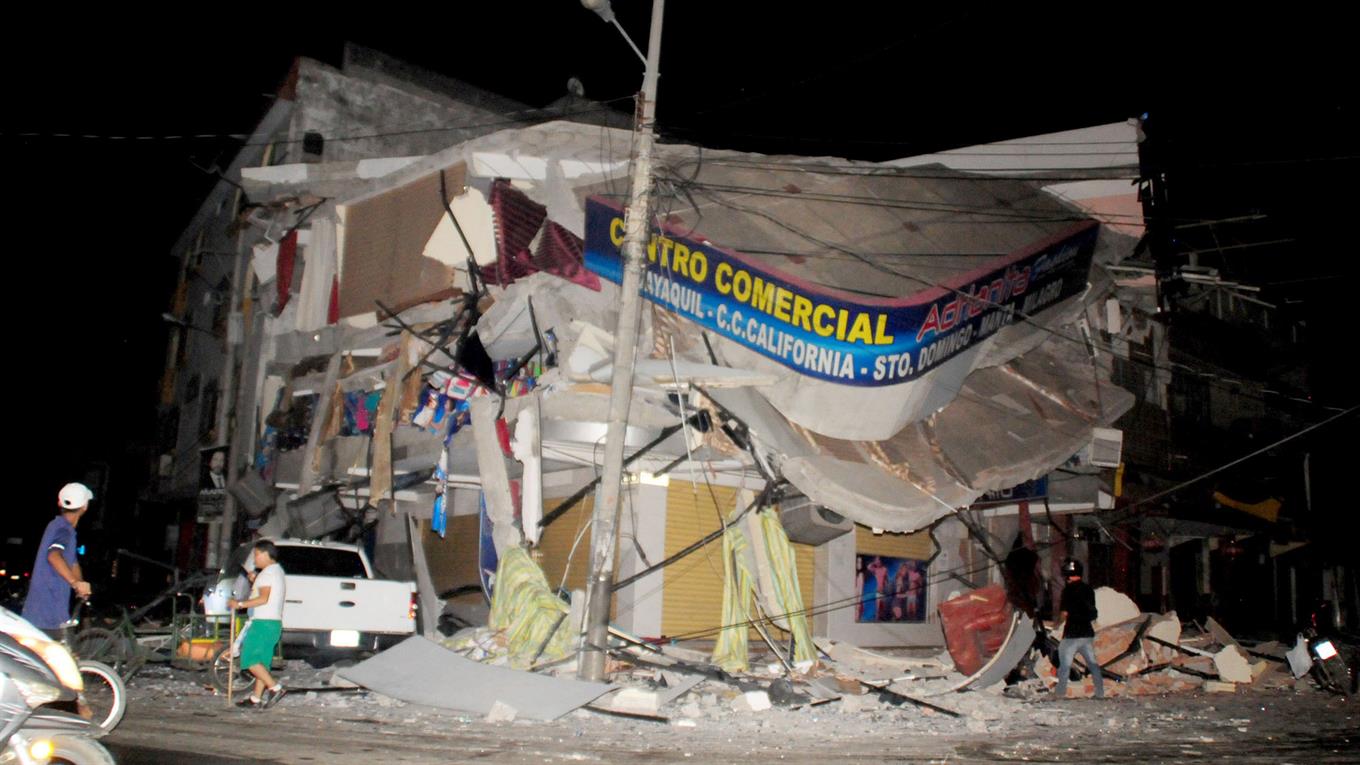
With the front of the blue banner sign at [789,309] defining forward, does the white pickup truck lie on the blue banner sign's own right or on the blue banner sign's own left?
on the blue banner sign's own right

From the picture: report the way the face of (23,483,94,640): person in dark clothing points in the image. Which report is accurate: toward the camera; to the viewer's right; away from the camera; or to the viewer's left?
to the viewer's right

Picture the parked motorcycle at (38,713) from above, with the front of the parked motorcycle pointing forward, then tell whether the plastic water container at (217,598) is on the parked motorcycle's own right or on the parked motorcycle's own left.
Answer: on the parked motorcycle's own left

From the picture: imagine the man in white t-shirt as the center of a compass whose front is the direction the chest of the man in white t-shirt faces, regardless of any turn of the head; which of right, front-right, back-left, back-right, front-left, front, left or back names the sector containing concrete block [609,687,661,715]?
back

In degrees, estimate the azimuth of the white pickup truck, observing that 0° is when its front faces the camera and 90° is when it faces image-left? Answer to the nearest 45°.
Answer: approximately 135°

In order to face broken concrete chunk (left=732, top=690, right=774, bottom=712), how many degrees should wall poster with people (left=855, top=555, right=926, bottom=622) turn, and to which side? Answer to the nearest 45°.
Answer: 0° — it already faces it

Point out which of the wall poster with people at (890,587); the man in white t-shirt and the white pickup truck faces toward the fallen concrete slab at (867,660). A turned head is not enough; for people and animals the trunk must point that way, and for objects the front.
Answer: the wall poster with people

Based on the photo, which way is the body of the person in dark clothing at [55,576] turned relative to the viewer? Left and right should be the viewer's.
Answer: facing to the right of the viewer

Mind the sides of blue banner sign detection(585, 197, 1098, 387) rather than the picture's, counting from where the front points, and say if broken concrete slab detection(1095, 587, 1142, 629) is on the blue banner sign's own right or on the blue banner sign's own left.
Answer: on the blue banner sign's own left

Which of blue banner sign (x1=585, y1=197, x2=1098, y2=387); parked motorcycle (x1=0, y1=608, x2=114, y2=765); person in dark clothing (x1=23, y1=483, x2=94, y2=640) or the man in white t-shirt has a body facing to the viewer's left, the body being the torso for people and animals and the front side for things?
the man in white t-shirt

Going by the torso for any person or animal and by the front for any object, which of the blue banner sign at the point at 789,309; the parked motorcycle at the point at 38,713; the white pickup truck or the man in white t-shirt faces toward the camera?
the blue banner sign

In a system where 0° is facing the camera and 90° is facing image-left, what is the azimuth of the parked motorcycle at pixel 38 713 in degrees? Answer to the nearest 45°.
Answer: approximately 270°
